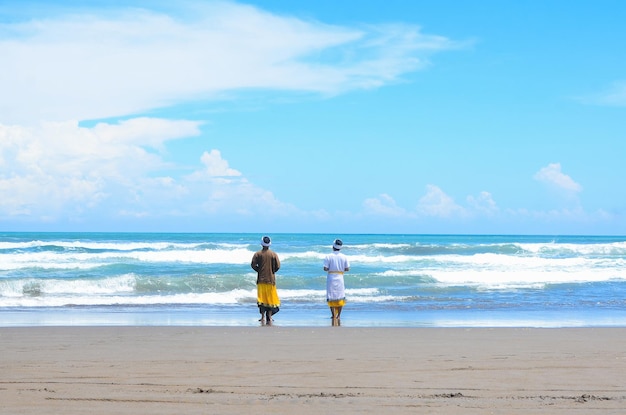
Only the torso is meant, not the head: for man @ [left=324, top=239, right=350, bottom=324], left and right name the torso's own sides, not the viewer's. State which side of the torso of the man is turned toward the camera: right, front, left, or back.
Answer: back

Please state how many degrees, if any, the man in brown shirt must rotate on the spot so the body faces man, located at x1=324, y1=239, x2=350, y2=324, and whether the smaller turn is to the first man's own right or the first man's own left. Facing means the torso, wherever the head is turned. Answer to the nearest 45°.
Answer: approximately 90° to the first man's own right

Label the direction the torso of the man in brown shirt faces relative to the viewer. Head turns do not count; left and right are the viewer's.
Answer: facing away from the viewer

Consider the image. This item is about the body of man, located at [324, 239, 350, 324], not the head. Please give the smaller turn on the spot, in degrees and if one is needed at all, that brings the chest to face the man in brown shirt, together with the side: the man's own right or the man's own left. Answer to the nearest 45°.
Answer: approximately 90° to the man's own left

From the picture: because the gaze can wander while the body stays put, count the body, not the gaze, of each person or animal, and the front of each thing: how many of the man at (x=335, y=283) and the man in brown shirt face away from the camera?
2
